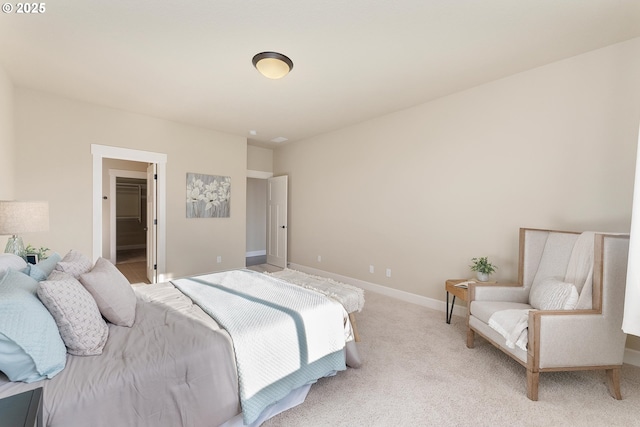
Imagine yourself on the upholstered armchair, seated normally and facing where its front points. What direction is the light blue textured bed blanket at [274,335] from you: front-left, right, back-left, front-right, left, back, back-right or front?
front

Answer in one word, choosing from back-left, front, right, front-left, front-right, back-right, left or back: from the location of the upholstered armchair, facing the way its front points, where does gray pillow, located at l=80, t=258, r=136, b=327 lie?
front

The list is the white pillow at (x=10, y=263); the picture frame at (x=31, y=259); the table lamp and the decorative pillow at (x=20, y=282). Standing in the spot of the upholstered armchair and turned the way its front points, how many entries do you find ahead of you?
4

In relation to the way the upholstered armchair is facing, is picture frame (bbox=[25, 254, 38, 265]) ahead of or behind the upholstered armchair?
ahead

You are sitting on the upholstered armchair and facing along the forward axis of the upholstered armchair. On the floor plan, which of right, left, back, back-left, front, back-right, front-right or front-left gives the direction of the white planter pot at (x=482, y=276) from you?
right

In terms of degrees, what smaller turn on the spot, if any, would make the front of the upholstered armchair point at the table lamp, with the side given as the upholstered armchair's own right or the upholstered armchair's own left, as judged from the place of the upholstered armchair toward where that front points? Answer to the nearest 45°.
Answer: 0° — it already faces it

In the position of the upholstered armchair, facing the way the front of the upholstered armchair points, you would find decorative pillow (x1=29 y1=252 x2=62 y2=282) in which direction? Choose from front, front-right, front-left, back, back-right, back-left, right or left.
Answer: front

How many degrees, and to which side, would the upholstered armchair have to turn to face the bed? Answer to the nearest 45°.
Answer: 0° — it already faces it

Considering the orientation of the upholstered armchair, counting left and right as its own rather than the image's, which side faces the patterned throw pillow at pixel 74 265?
front

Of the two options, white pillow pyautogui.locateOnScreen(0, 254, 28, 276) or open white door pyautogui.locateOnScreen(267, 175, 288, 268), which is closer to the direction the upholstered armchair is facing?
the white pillow

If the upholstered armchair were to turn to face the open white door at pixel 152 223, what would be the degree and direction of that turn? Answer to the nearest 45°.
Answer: approximately 45° to its right

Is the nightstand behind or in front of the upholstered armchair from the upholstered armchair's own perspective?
in front

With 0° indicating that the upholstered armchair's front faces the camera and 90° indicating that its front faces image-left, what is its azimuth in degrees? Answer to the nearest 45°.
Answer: approximately 45°
